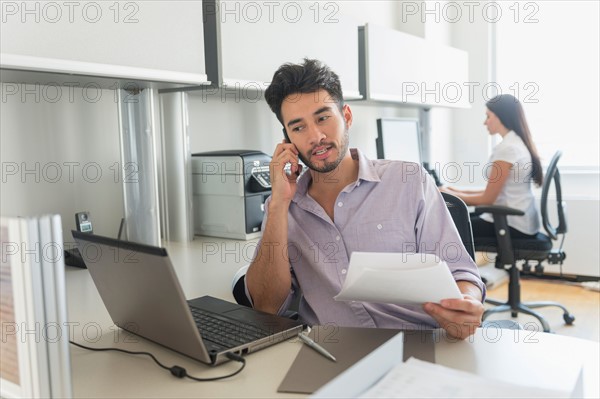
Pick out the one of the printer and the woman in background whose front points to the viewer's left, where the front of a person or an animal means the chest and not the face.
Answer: the woman in background

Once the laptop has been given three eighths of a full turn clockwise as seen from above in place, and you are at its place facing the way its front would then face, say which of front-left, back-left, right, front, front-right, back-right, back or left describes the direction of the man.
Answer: back-left

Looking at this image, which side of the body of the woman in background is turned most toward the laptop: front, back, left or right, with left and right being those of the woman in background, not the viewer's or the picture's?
left

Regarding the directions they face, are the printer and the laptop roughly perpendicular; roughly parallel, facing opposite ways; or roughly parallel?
roughly perpendicular

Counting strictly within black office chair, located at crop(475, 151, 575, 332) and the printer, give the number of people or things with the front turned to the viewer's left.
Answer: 1

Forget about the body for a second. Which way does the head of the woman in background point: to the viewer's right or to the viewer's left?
to the viewer's left

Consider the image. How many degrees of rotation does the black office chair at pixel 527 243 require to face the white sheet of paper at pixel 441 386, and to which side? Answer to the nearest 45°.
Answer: approximately 90° to its left

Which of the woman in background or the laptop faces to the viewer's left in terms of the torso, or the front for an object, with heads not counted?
the woman in background

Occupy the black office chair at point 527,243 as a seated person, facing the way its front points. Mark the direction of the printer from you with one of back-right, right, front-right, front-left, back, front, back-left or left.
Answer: front-left

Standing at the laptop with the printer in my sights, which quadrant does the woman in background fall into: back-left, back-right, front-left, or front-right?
front-right

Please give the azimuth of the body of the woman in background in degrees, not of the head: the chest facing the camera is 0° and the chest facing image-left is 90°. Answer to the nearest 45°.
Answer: approximately 90°

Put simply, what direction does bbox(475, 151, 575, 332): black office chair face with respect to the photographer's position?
facing to the left of the viewer

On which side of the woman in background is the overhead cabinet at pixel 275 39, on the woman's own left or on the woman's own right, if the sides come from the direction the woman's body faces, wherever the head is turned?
on the woman's own left
